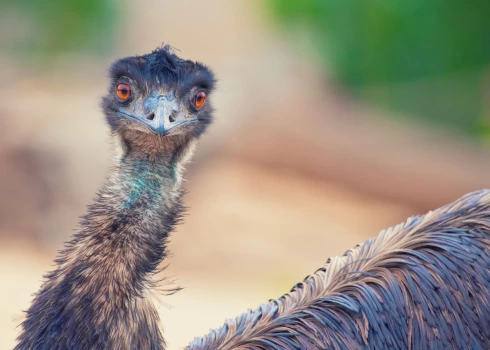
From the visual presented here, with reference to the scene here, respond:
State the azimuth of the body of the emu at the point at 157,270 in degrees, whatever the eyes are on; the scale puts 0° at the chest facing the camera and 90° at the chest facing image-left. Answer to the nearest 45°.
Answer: approximately 90°
